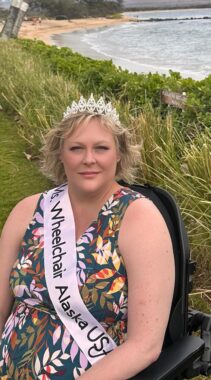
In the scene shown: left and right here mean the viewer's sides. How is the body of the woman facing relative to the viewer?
facing the viewer and to the left of the viewer
